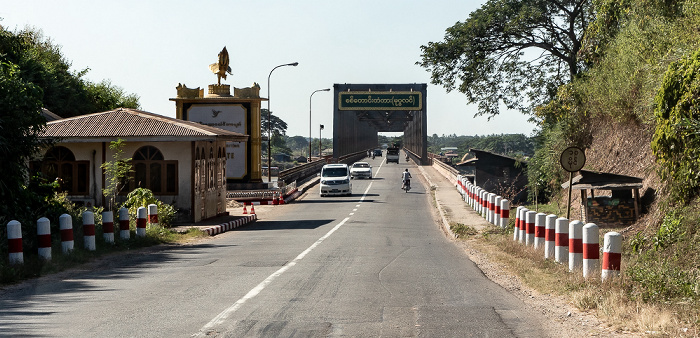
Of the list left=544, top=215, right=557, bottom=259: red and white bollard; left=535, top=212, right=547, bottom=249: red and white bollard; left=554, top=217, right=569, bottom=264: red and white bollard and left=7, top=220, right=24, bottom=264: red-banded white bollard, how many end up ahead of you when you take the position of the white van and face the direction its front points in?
4

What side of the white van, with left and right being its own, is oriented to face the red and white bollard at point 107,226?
front

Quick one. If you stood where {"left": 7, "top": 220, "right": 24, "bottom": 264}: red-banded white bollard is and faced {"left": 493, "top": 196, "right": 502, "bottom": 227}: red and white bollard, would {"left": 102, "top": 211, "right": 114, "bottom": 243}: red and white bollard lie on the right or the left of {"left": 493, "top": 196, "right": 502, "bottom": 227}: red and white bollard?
left

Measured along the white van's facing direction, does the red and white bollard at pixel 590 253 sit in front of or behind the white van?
in front

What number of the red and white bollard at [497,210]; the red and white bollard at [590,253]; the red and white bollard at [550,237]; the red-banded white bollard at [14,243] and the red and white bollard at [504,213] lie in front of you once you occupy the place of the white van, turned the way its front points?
5

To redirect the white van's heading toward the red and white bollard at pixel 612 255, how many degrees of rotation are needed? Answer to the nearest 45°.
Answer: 0° — it already faces it

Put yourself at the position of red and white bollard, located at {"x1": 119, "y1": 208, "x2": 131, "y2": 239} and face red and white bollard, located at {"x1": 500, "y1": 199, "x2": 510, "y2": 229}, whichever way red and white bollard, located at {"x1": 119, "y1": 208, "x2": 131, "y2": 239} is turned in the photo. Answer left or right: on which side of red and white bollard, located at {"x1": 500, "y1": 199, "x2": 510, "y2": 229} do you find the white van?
left

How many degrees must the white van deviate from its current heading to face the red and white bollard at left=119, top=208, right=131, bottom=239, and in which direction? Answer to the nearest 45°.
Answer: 0° — it already faces it

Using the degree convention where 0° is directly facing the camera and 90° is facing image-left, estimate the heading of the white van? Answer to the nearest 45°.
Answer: approximately 0°

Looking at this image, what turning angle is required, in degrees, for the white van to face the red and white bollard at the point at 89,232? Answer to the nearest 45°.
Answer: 0° — it already faces it

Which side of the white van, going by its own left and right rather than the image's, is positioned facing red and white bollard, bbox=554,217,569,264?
front
